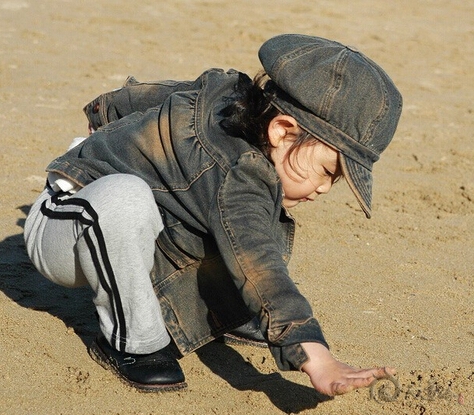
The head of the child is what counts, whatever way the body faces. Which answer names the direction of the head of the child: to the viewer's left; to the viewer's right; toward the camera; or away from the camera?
to the viewer's right

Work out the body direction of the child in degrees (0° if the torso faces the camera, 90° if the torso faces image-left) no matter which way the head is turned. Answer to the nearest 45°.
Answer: approximately 270°
